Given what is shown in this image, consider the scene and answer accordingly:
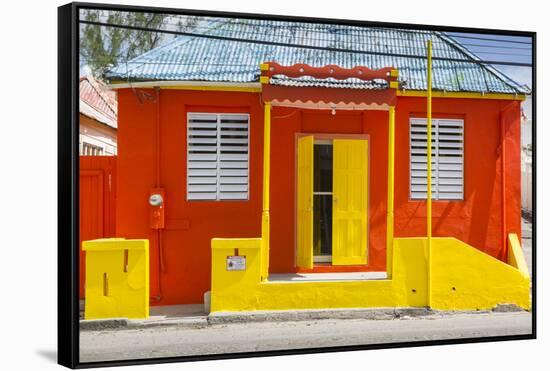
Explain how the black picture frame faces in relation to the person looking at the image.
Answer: facing the viewer and to the right of the viewer
